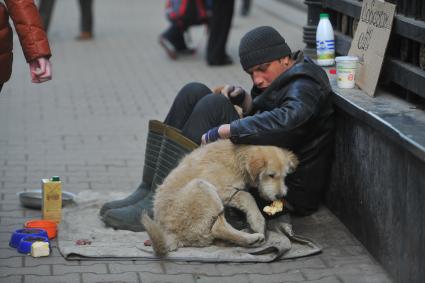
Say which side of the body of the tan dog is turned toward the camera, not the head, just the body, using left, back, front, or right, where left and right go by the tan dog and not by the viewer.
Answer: right

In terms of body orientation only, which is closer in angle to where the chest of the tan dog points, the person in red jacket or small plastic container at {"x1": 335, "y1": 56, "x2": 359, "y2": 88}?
the small plastic container

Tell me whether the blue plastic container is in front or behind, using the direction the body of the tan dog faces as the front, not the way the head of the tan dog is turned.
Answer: behind

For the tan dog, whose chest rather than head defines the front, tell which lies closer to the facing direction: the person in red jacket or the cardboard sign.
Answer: the cardboard sign

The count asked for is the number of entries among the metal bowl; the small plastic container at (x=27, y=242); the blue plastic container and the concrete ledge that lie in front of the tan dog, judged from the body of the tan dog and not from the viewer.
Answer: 1

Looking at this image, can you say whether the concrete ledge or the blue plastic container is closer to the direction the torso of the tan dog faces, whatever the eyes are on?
the concrete ledge

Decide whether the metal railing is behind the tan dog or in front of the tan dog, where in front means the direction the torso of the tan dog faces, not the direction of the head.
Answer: in front

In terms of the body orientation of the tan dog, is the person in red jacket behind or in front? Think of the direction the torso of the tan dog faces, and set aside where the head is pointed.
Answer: behind

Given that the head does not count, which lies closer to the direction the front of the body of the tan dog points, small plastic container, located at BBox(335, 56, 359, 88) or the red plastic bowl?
the small plastic container

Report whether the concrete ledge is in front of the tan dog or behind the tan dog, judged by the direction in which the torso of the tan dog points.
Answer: in front

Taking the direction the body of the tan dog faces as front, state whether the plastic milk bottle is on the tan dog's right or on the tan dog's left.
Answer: on the tan dog's left
